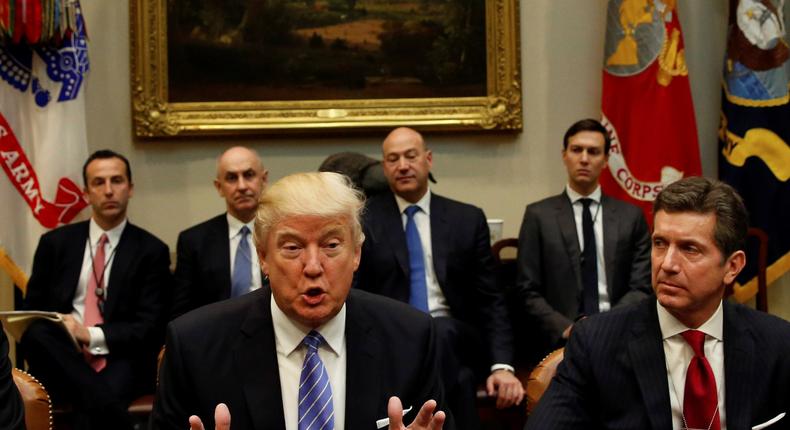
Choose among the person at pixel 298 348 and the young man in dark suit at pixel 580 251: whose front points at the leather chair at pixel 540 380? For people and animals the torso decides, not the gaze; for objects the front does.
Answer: the young man in dark suit

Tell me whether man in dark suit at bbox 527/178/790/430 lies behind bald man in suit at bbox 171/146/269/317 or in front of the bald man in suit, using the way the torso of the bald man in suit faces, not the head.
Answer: in front

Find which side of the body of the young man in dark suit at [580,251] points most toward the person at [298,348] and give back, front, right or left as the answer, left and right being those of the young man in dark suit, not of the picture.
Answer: front

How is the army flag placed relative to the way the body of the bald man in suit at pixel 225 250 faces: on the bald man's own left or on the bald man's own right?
on the bald man's own right

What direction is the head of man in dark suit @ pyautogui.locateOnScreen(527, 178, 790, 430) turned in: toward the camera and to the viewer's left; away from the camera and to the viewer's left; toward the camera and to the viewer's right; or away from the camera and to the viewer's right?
toward the camera and to the viewer's left

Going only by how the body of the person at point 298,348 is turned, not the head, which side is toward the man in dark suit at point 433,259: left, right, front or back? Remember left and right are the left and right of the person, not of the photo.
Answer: back

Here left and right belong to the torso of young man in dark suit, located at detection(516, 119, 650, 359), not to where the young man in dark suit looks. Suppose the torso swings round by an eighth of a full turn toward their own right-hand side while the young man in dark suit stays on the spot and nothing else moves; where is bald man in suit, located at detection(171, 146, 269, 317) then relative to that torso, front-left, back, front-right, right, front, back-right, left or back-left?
front-right

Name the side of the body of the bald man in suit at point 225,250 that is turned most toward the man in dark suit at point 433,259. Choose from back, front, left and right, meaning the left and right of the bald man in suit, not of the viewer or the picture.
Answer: left
